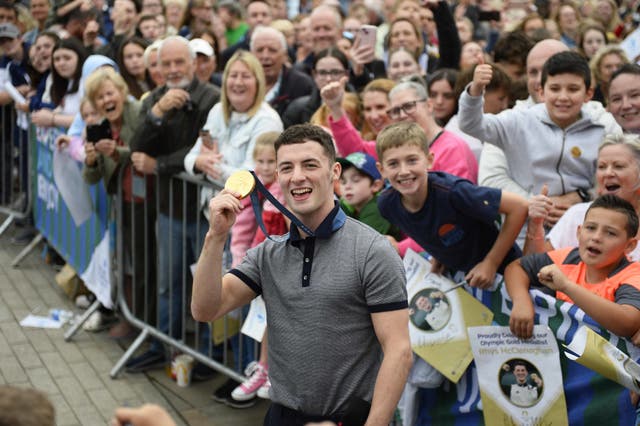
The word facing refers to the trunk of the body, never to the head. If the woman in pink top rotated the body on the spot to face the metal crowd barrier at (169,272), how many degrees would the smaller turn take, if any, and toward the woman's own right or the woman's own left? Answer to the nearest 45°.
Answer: approximately 45° to the woman's own right

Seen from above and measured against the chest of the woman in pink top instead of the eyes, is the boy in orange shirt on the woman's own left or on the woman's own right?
on the woman's own left

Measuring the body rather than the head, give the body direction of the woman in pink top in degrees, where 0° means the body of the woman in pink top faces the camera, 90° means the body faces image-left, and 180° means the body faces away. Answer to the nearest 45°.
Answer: approximately 45°

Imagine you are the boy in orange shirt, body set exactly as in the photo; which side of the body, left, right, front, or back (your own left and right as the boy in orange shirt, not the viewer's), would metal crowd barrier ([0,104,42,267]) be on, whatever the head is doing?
right

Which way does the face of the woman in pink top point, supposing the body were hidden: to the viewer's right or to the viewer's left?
to the viewer's left

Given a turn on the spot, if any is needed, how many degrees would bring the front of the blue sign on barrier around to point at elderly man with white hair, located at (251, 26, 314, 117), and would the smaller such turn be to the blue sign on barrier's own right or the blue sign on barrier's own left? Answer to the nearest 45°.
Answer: approximately 90° to the blue sign on barrier's own left

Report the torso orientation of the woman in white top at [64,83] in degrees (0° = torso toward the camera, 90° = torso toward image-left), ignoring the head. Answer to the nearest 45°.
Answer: approximately 45°

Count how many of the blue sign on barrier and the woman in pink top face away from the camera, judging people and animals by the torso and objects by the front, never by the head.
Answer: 0

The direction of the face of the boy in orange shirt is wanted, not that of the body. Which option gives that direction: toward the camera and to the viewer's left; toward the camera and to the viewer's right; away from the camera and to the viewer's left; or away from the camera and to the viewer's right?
toward the camera and to the viewer's left
